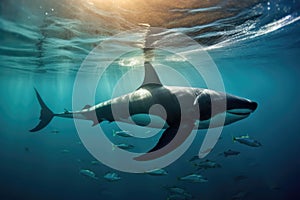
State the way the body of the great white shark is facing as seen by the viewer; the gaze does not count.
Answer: to the viewer's right
